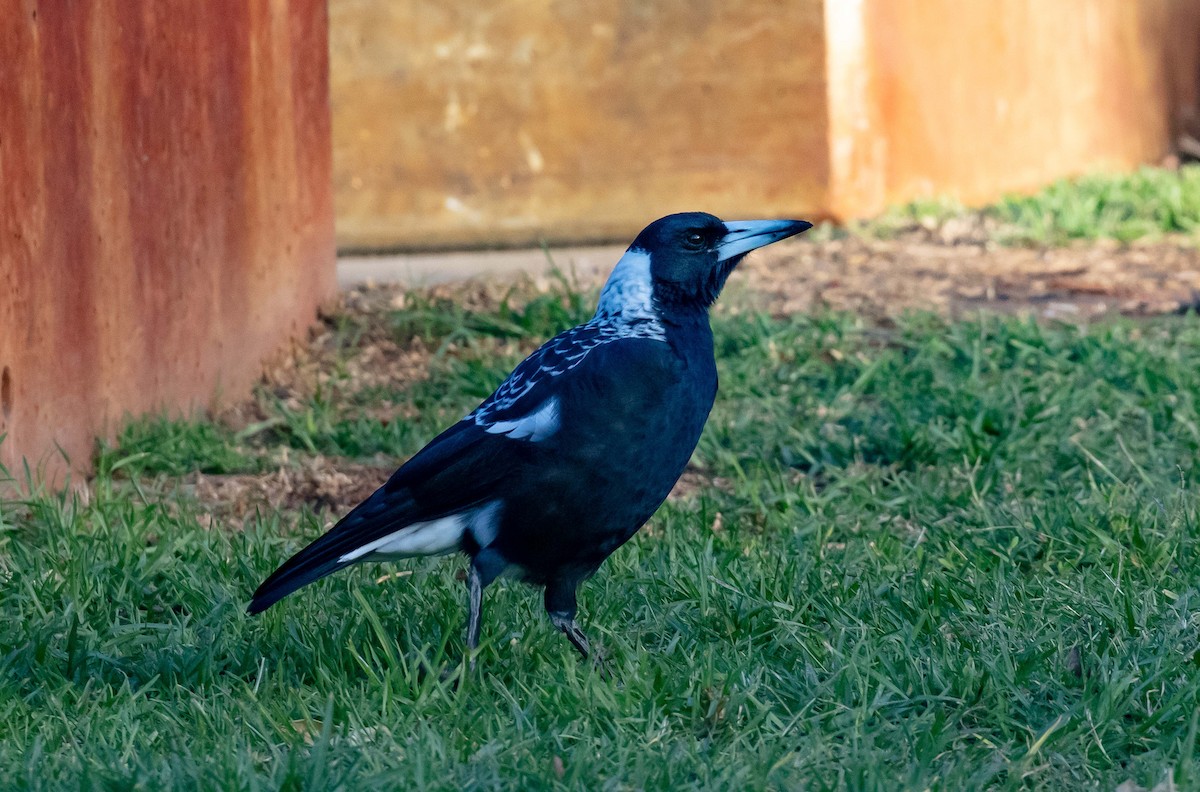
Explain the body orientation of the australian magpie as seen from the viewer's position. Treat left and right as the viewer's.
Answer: facing to the right of the viewer
